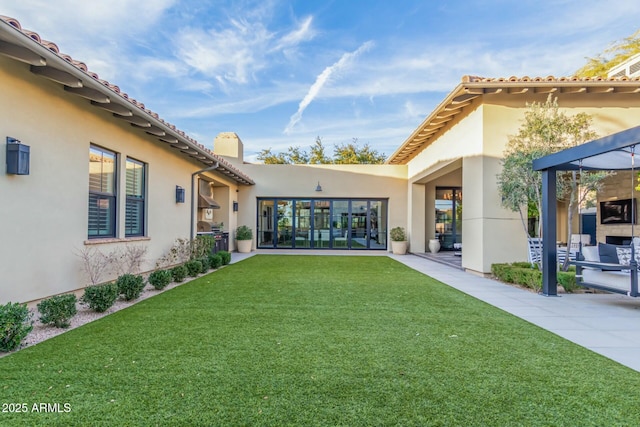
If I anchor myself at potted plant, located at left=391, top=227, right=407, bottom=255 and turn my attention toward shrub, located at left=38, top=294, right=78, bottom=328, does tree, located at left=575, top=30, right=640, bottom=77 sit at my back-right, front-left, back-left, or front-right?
back-left

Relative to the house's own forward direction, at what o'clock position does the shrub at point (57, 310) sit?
The shrub is roughly at 12 o'clock from the house.

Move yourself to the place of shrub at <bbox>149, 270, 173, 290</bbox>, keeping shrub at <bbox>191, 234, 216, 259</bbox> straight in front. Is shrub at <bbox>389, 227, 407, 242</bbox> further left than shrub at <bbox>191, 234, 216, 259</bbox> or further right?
right

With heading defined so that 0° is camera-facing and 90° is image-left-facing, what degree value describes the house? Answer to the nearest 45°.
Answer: approximately 0°

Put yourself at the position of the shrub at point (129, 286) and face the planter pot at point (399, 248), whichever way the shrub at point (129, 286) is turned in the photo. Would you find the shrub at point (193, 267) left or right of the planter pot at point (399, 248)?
left

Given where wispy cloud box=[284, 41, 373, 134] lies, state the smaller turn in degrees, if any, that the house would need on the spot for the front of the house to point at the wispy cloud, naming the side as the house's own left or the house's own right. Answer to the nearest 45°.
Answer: approximately 180°

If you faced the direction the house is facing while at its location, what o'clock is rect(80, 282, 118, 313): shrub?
The shrub is roughly at 12 o'clock from the house.
